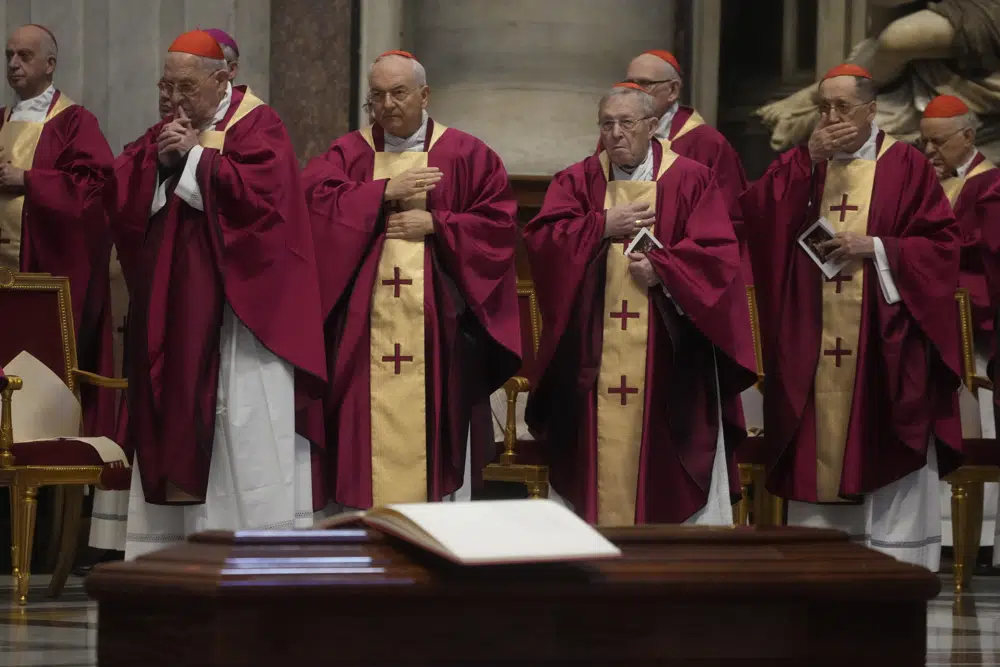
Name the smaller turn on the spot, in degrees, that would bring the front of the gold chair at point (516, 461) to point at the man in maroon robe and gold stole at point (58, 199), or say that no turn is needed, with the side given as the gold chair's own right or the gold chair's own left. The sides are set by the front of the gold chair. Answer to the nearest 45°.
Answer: approximately 45° to the gold chair's own right

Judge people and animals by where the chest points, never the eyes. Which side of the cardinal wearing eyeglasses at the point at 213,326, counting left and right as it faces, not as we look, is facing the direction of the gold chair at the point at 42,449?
right

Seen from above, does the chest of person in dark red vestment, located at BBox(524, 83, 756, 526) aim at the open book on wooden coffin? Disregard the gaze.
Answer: yes

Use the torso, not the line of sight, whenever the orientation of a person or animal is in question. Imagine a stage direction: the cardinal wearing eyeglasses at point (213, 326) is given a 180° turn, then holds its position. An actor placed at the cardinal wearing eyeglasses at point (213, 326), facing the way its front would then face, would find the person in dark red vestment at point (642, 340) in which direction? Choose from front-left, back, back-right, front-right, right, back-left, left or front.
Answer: front-right

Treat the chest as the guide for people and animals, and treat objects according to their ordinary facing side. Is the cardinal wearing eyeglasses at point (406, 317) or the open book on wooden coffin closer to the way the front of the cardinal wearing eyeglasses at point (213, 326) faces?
the open book on wooden coffin

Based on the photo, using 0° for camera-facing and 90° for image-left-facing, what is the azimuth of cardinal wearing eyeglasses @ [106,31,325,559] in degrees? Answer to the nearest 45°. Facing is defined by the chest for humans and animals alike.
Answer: approximately 45°

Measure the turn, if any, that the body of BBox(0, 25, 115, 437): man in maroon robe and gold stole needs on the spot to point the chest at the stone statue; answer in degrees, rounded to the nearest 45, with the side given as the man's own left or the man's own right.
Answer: approximately 135° to the man's own left

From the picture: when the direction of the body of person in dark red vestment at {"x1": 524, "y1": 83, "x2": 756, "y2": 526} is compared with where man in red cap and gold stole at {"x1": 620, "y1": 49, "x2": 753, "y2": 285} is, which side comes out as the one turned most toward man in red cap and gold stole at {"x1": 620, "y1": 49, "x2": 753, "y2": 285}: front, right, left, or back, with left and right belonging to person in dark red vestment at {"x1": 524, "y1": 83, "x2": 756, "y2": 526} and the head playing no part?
back

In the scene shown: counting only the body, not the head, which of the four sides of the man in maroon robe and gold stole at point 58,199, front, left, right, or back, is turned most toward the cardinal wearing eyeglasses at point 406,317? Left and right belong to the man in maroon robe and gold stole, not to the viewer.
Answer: left

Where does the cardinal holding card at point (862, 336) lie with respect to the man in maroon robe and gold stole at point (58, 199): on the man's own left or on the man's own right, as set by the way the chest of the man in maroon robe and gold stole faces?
on the man's own left

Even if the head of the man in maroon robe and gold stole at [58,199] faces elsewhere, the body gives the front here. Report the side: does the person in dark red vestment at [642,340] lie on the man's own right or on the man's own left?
on the man's own left

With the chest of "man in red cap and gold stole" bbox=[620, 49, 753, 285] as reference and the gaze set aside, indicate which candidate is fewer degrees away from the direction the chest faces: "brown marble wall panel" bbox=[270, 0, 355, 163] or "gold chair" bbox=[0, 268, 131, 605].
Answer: the gold chair
